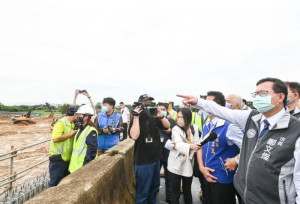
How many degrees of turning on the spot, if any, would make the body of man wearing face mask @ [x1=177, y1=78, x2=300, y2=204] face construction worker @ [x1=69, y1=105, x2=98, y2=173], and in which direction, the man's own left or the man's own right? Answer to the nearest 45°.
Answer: approximately 45° to the man's own right

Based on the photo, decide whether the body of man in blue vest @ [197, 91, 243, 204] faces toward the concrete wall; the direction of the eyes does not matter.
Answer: yes

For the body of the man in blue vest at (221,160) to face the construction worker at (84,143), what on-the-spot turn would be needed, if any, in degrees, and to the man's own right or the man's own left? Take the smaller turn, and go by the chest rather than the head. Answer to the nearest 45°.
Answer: approximately 45° to the man's own right

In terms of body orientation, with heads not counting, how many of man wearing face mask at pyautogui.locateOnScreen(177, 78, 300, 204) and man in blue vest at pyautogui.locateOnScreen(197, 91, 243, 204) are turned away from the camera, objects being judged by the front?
0

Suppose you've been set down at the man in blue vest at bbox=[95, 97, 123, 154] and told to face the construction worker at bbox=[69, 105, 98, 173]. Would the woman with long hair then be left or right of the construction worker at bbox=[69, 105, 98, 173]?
left
